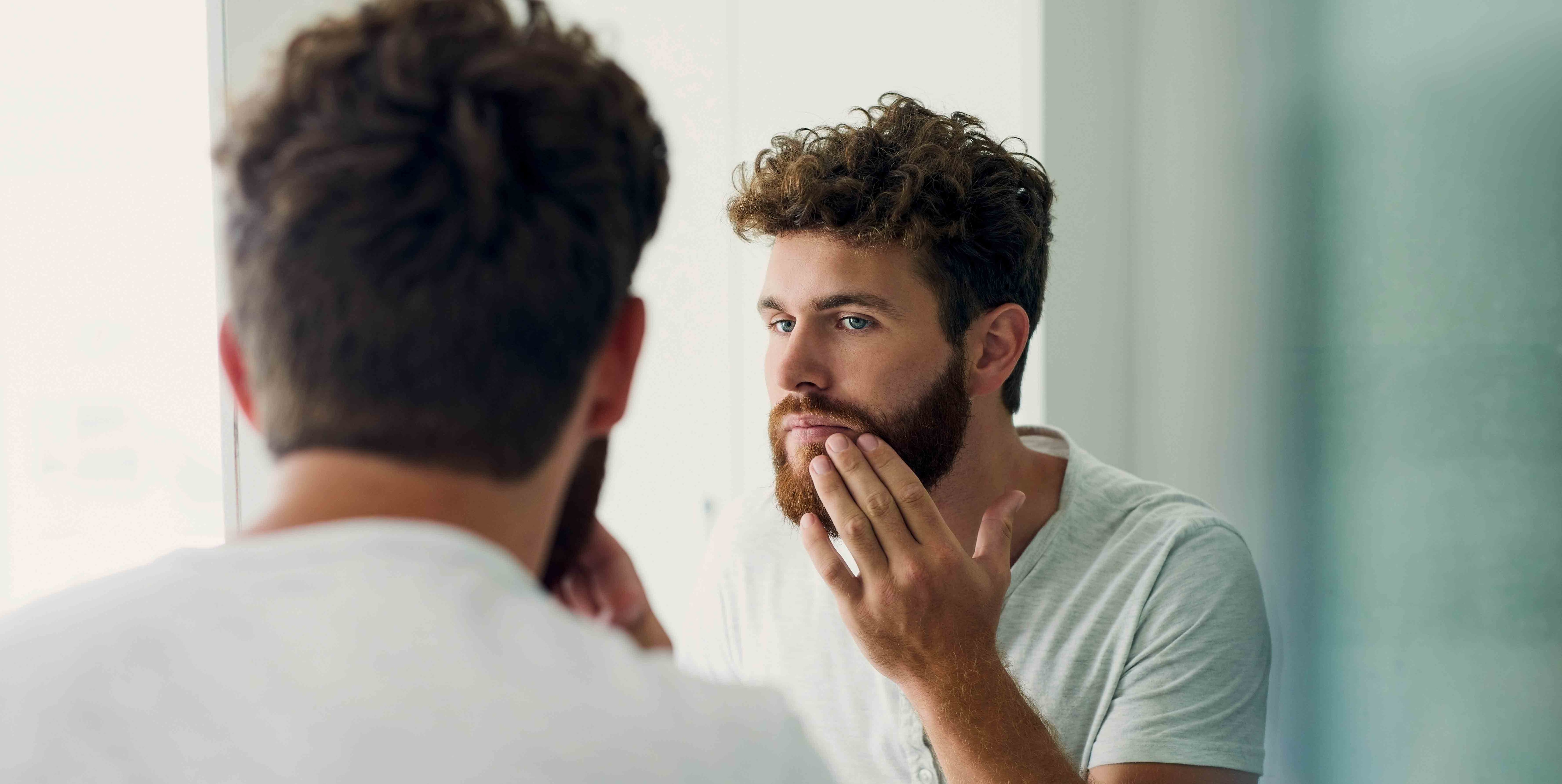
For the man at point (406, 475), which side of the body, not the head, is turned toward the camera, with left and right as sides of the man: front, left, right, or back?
back

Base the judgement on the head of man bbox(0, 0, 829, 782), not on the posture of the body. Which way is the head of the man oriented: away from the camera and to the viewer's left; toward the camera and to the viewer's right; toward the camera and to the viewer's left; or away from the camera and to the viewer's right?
away from the camera and to the viewer's right
